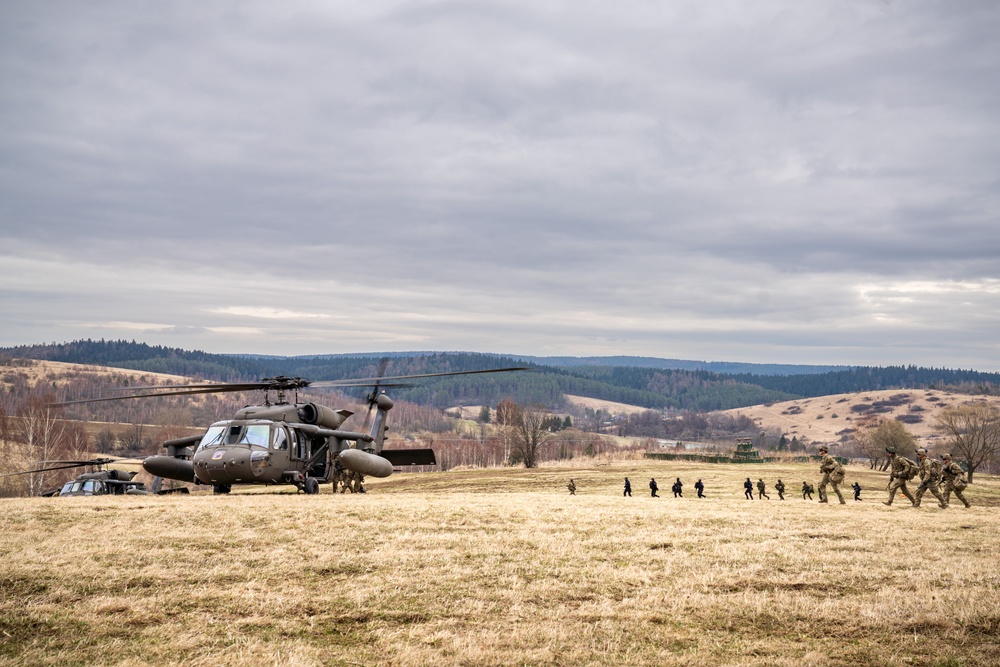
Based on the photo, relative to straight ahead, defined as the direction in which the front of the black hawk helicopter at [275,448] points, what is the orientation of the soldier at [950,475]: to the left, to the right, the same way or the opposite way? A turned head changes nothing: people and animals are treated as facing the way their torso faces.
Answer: to the right

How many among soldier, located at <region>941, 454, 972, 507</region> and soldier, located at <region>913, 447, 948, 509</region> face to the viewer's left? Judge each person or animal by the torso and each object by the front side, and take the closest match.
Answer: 2

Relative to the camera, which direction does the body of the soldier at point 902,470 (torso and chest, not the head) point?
to the viewer's left

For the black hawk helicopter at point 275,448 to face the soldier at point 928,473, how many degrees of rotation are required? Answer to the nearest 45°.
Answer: approximately 90° to its left

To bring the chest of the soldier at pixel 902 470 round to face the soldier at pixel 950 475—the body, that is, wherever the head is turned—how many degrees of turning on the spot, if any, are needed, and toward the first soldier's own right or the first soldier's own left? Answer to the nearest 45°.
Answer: approximately 180°

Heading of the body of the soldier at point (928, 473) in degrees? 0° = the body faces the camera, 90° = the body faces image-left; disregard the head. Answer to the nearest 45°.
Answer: approximately 90°

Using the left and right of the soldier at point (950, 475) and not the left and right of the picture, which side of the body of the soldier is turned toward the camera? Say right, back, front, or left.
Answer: left

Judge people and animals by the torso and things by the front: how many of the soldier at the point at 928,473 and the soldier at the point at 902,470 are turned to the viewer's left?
2

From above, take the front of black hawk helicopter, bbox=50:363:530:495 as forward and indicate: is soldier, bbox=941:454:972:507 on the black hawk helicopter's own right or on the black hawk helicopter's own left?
on the black hawk helicopter's own left
